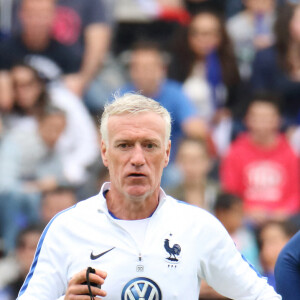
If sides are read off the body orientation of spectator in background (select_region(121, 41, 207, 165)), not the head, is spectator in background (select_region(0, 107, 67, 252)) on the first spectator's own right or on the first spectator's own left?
on the first spectator's own right

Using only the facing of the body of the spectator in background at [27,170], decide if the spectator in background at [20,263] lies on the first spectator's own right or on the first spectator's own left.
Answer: on the first spectator's own right

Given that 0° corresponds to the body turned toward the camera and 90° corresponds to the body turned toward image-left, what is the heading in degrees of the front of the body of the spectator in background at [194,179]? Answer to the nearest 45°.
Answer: approximately 0°

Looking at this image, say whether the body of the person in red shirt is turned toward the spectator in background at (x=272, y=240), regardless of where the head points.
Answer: yes

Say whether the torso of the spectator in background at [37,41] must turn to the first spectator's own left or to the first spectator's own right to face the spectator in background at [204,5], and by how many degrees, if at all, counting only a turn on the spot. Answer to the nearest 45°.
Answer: approximately 90° to the first spectator's own left

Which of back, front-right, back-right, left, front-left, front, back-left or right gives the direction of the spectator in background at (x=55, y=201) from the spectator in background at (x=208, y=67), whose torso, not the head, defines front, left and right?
front-right

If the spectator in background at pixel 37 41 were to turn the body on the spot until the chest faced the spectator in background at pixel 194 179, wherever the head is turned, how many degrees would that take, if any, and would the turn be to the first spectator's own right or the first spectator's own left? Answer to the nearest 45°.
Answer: approximately 45° to the first spectator's own left

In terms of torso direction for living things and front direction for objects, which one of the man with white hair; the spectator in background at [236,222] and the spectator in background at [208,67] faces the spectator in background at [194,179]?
the spectator in background at [208,67]

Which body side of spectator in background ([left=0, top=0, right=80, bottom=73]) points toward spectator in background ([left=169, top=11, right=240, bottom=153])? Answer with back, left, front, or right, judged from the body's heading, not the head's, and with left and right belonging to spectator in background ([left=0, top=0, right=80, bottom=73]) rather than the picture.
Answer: left

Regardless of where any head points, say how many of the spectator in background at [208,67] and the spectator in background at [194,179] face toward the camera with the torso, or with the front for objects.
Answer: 2

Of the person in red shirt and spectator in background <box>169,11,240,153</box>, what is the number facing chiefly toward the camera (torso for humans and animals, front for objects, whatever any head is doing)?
2

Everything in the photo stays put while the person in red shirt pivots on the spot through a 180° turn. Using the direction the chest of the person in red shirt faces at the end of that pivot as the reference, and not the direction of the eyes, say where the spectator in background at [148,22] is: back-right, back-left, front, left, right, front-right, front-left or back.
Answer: front-left

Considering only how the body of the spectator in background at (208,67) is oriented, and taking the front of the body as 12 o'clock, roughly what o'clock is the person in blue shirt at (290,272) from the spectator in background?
The person in blue shirt is roughly at 12 o'clock from the spectator in background.
